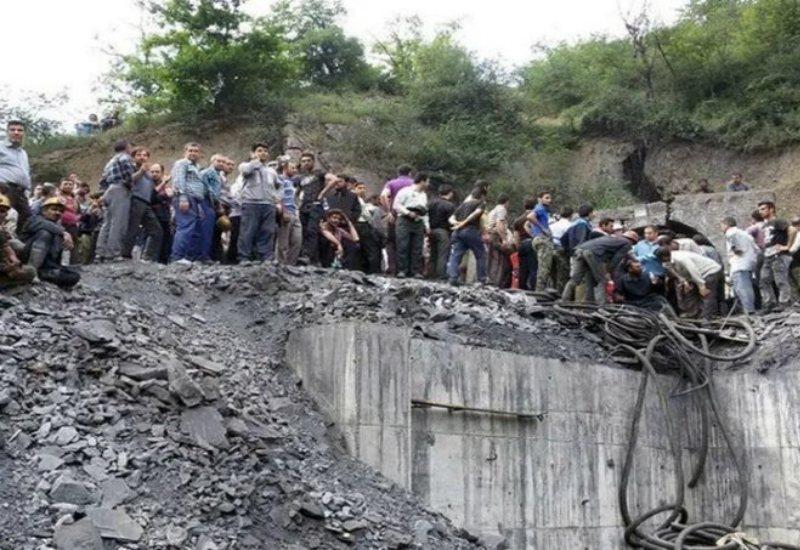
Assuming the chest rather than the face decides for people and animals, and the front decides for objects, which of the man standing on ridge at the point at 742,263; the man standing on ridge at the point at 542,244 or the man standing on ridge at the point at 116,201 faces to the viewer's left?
the man standing on ridge at the point at 742,263

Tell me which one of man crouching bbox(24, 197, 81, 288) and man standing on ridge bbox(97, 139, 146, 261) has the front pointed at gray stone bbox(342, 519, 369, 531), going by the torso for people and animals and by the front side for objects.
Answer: the man crouching

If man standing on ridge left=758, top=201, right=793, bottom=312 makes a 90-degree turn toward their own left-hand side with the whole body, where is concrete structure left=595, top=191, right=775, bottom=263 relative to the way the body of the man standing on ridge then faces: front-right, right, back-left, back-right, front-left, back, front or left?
back-left

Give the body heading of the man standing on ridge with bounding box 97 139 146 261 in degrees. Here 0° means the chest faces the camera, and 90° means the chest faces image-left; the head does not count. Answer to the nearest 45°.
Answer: approximately 225°

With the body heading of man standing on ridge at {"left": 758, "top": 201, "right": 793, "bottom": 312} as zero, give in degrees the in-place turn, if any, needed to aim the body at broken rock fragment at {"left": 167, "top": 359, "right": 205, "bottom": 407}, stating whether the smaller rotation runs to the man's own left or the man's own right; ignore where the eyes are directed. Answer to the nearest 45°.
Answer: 0° — they already face it

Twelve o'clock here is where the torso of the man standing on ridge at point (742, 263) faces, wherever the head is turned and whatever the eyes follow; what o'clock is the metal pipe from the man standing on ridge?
The metal pipe is roughly at 10 o'clock from the man standing on ridge.

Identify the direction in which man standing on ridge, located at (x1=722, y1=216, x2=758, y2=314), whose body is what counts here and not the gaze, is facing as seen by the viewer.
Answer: to the viewer's left

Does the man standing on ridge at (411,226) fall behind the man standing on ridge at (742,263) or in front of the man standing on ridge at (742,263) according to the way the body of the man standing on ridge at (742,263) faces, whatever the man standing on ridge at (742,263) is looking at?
in front

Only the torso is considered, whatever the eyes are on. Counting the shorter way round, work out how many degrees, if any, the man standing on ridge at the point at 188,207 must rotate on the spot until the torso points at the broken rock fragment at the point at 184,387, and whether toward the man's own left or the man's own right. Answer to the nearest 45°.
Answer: approximately 45° to the man's own right

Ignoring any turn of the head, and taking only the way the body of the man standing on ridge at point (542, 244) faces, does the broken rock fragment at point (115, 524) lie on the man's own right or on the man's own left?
on the man's own right
